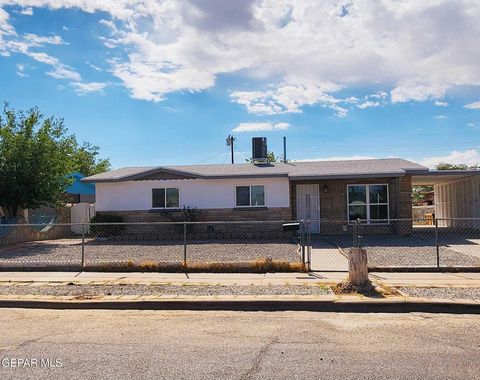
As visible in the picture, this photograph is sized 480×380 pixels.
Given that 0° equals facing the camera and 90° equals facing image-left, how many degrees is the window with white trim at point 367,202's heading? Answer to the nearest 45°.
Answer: approximately 0°

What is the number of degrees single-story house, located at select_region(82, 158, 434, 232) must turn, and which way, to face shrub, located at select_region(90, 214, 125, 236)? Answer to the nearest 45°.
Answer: approximately 90° to its right

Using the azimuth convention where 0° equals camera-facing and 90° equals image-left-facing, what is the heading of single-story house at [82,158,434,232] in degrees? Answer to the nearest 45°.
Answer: approximately 0°

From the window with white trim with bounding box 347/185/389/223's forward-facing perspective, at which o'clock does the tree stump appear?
The tree stump is roughly at 12 o'clock from the window with white trim.

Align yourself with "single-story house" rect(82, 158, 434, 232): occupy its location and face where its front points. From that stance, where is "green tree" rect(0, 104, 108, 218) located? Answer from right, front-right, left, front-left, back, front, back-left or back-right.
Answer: right

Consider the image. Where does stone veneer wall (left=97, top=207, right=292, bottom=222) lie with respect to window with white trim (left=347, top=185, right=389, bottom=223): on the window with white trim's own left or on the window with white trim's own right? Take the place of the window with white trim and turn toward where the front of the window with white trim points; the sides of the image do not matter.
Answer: on the window with white trim's own right

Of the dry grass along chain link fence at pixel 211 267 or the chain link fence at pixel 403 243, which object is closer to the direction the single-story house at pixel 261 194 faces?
the dry grass along chain link fence

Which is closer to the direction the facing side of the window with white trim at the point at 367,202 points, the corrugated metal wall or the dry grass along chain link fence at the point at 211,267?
the dry grass along chain link fence

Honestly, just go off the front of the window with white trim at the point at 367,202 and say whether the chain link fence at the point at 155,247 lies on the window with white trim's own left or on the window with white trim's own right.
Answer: on the window with white trim's own right

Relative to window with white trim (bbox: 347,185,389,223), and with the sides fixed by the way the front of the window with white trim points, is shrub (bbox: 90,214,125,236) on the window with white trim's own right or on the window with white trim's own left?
on the window with white trim's own right

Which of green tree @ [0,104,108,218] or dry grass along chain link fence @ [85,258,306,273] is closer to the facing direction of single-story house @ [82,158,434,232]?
the dry grass along chain link fence

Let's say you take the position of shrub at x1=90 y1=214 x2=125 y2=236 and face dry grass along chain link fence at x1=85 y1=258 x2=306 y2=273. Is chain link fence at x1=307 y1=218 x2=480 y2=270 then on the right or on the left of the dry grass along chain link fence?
left
